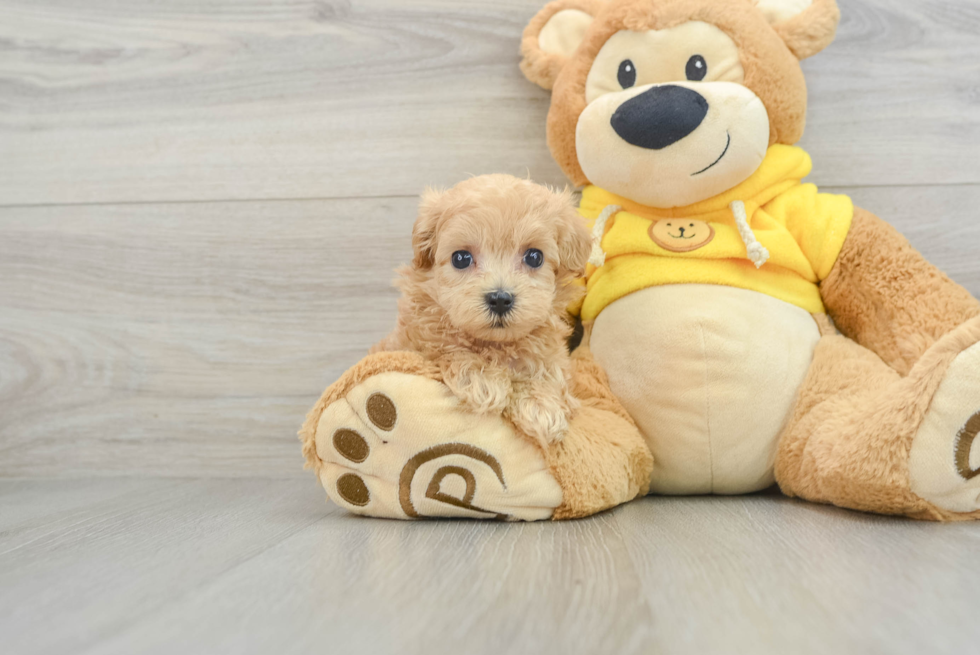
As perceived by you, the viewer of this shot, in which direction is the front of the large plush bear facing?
facing the viewer

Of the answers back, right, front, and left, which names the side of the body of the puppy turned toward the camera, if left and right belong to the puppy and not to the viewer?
front
